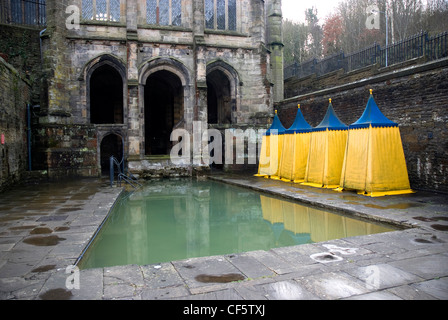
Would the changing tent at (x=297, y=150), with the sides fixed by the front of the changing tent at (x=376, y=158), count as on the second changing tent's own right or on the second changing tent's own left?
on the second changing tent's own right

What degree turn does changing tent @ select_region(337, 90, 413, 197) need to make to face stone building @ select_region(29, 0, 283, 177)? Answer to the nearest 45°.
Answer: approximately 45° to its right

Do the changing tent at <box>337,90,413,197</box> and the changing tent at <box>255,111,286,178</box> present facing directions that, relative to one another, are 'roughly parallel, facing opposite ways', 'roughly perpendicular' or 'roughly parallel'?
roughly parallel

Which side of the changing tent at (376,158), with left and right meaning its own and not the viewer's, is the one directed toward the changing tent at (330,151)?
right

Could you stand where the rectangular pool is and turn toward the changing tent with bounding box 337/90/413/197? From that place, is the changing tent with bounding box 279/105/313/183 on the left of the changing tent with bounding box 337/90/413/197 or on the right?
left

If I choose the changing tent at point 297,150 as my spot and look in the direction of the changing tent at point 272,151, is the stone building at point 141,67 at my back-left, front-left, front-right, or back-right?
front-left

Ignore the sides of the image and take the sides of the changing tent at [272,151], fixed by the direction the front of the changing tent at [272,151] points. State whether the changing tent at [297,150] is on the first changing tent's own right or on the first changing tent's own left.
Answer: on the first changing tent's own left

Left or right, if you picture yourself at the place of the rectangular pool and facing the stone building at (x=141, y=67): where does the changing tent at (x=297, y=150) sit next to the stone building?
right

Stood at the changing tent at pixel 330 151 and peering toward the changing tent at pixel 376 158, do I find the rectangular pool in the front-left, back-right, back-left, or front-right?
front-right

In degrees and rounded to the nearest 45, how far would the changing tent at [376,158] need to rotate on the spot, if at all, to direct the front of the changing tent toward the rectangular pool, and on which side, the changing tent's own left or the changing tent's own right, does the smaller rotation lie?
0° — it already faces it

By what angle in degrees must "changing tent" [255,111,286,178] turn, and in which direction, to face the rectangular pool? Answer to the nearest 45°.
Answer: approximately 45° to its left

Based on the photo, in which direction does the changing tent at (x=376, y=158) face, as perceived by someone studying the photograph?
facing the viewer and to the left of the viewer

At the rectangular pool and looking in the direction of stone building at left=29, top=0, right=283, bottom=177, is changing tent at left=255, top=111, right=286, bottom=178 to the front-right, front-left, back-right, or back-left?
front-right

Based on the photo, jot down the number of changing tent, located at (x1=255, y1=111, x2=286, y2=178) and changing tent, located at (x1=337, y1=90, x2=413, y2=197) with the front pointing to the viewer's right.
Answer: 0
